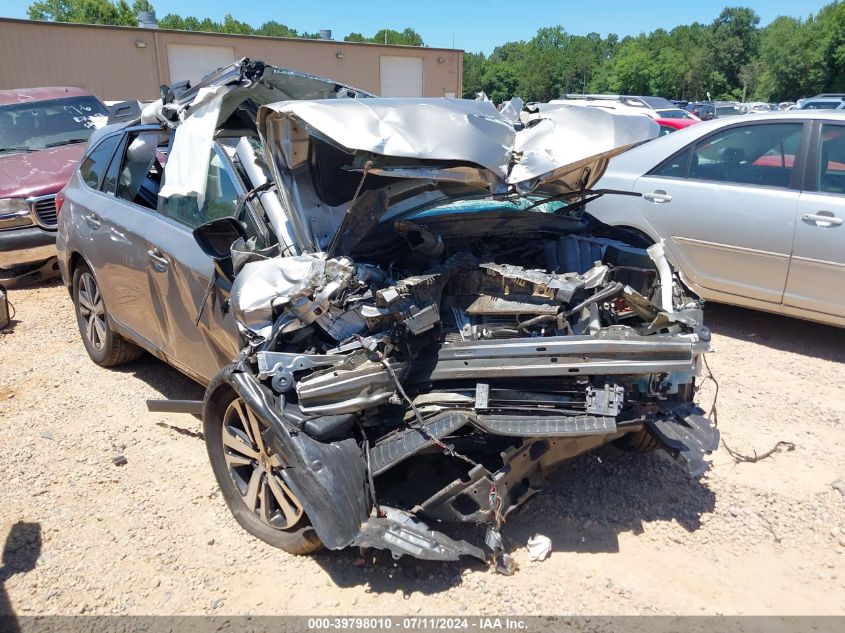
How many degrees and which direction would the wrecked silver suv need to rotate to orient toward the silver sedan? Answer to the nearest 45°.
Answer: approximately 90° to its left

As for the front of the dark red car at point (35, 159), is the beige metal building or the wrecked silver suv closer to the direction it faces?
the wrecked silver suv

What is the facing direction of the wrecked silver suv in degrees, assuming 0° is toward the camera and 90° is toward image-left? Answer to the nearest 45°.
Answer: approximately 315°

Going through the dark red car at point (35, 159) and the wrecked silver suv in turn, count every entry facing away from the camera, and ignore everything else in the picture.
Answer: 0

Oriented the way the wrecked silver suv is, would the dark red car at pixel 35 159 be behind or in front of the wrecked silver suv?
behind

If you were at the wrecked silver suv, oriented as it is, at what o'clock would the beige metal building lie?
The beige metal building is roughly at 7 o'clock from the wrecked silver suv.

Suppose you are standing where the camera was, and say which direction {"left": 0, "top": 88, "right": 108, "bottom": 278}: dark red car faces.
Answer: facing the viewer and to the right of the viewer
